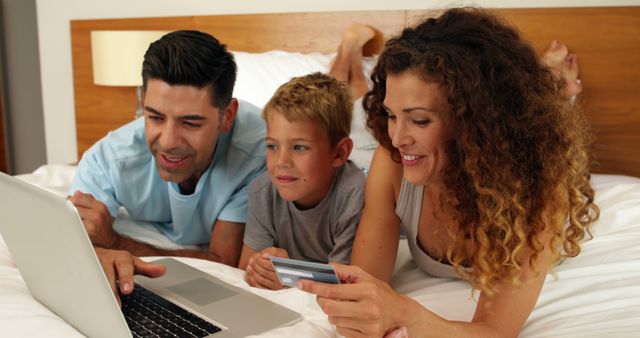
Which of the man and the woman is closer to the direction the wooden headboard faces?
the woman

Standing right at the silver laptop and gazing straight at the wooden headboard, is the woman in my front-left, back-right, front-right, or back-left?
front-right

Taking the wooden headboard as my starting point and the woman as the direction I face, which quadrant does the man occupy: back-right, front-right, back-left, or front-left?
front-right

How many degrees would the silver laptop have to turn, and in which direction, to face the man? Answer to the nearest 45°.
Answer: approximately 45° to its left

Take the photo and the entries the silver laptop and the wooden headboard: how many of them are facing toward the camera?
1

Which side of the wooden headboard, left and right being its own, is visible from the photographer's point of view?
front

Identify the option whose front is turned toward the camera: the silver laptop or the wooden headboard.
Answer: the wooden headboard

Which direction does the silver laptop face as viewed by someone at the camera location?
facing away from the viewer and to the right of the viewer

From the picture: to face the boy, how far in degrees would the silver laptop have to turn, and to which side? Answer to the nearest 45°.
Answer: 0° — it already faces them

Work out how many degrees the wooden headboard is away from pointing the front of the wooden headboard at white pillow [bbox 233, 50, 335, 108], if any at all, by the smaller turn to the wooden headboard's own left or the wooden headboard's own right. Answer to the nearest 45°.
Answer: approximately 90° to the wooden headboard's own right
